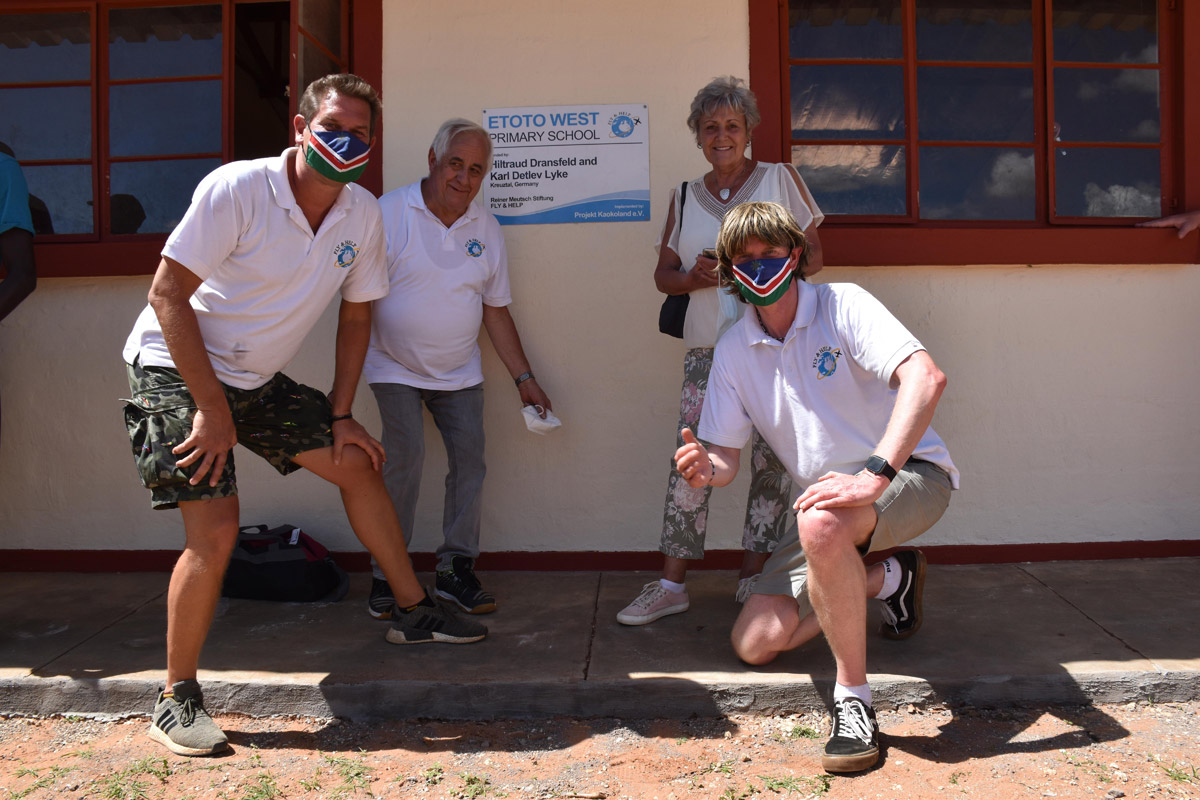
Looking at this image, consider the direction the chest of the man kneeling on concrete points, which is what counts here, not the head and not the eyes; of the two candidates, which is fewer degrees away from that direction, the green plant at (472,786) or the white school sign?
the green plant

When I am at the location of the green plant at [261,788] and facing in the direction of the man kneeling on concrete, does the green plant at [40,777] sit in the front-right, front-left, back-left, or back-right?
back-left

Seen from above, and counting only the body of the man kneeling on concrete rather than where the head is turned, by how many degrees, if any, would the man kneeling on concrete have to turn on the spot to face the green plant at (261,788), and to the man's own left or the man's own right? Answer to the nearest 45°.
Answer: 0° — they already face it

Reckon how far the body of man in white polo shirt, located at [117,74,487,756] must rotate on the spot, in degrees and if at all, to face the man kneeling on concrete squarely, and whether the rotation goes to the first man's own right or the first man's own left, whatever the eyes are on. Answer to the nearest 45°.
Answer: approximately 45° to the first man's own left

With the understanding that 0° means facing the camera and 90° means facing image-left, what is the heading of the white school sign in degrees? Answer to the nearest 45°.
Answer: approximately 0°
